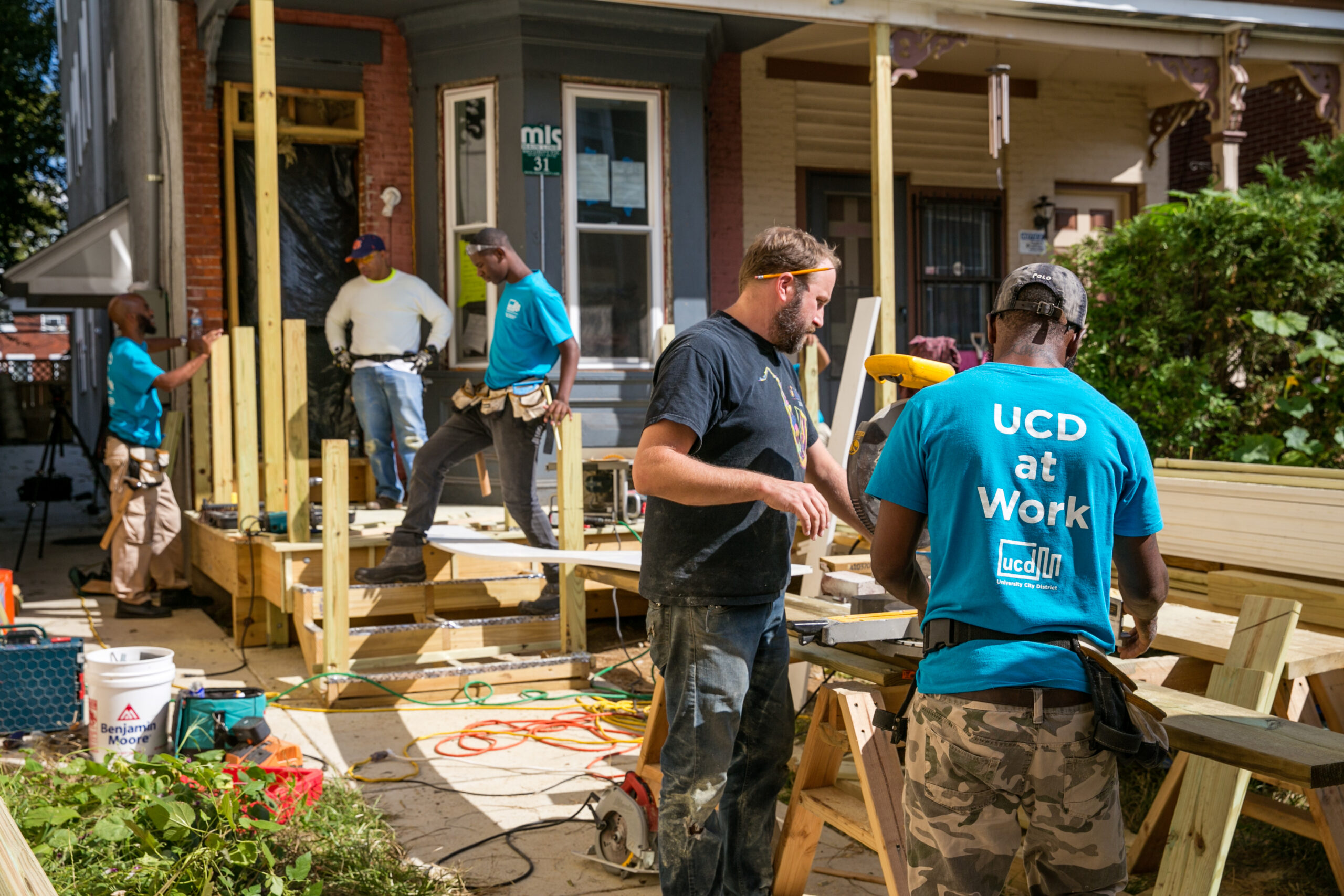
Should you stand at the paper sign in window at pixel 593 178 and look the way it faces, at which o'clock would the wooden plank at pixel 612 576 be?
The wooden plank is roughly at 12 o'clock from the paper sign in window.

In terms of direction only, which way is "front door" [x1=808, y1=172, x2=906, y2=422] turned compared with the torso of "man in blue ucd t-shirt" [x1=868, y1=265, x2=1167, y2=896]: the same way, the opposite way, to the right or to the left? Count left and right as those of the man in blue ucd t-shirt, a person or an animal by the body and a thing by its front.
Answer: the opposite way

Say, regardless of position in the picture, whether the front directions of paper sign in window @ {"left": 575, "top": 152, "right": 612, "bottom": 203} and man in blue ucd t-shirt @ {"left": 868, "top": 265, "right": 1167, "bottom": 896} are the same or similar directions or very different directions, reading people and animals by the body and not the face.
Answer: very different directions

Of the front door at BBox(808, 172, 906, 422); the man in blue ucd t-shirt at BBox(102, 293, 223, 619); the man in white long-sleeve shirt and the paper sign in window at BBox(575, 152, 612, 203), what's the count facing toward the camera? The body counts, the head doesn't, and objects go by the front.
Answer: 3

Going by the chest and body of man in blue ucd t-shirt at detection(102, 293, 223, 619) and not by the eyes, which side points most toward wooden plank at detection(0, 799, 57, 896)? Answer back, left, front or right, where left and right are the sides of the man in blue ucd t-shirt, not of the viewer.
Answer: right

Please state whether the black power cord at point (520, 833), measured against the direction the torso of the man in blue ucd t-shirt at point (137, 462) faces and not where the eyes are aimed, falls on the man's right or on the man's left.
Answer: on the man's right

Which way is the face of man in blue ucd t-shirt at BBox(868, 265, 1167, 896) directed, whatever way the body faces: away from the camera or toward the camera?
away from the camera

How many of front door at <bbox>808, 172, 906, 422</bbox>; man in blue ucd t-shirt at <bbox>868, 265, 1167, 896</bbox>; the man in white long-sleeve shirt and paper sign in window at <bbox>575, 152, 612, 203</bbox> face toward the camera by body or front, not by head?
3

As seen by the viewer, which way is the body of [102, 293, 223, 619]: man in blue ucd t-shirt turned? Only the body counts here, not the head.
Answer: to the viewer's right
